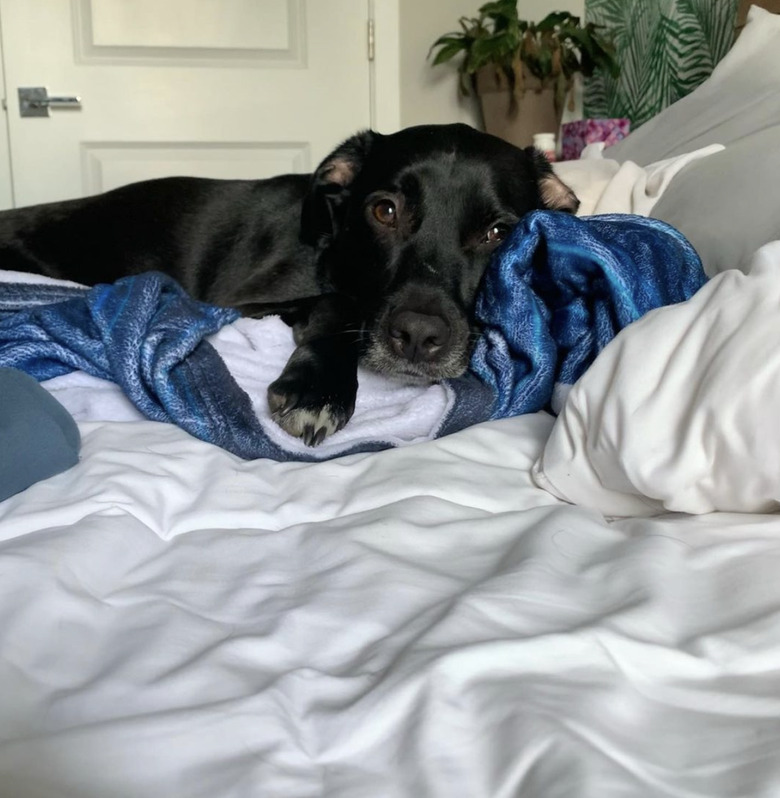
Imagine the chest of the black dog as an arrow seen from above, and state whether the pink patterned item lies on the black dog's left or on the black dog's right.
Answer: on the black dog's left

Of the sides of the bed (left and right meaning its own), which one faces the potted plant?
right

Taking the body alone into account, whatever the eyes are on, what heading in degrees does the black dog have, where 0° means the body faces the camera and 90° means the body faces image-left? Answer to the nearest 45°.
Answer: approximately 315°

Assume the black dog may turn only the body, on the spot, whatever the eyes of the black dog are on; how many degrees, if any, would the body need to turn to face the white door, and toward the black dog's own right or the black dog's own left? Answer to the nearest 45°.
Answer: approximately 135° to the black dog's own left

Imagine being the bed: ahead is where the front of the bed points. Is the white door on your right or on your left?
on your right

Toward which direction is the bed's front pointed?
to the viewer's left
